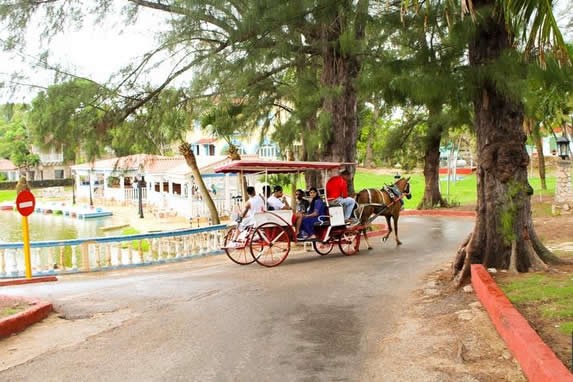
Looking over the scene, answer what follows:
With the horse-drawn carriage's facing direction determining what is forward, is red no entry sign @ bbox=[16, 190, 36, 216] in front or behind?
behind

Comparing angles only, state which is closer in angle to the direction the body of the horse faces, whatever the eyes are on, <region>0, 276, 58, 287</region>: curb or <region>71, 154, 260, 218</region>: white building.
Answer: the white building

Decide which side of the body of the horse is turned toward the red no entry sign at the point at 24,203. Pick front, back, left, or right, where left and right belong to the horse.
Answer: back

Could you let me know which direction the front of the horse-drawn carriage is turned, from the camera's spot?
facing away from the viewer and to the right of the viewer

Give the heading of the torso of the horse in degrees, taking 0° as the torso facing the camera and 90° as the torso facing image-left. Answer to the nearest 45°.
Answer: approximately 225°

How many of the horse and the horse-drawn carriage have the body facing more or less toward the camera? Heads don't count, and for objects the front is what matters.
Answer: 0

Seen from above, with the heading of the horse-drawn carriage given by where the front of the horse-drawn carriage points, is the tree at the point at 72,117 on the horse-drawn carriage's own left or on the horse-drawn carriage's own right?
on the horse-drawn carriage's own left
